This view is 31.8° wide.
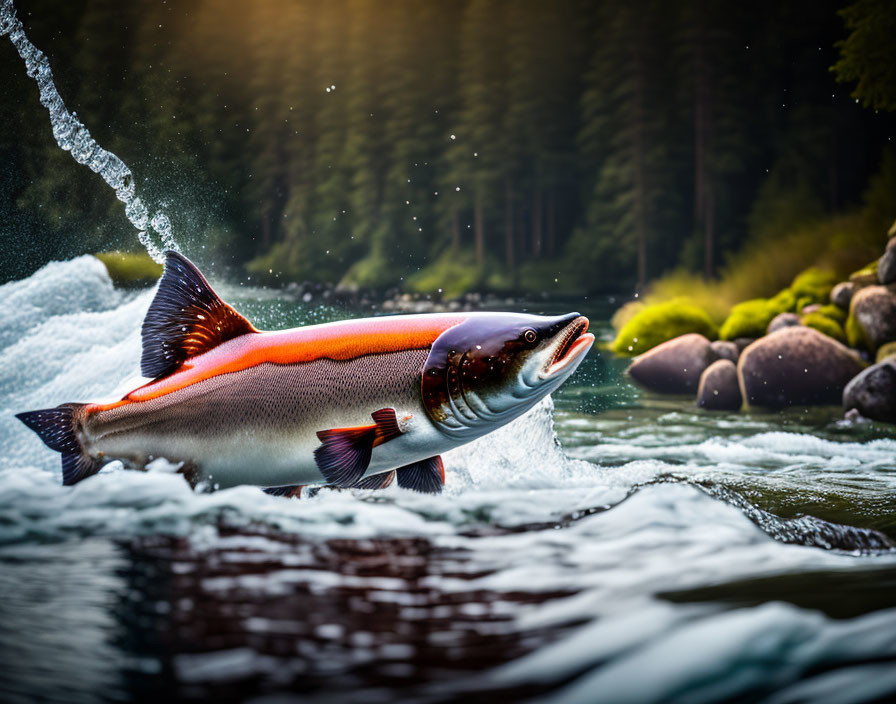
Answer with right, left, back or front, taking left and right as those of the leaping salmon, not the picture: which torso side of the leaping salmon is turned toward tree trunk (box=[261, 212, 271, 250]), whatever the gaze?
left

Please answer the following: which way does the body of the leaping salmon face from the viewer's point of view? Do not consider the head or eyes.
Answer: to the viewer's right

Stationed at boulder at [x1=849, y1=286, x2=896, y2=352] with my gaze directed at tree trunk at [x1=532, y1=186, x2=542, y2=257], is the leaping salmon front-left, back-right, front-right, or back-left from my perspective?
back-left

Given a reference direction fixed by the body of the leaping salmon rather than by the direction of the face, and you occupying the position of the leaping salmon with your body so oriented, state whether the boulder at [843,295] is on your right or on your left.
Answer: on your left

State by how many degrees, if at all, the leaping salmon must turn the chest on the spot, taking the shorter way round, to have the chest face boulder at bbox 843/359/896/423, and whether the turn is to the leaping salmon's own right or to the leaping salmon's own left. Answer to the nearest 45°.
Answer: approximately 45° to the leaping salmon's own left
